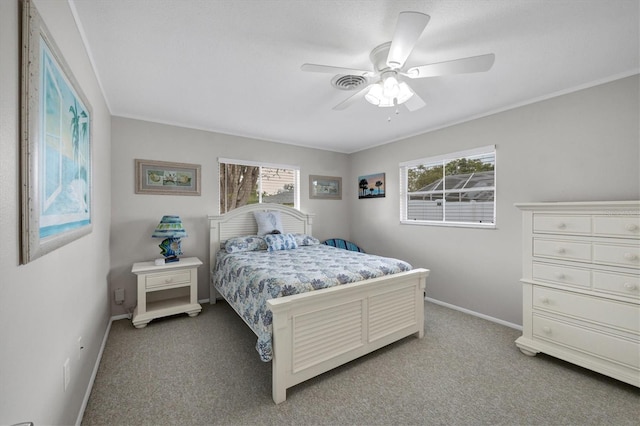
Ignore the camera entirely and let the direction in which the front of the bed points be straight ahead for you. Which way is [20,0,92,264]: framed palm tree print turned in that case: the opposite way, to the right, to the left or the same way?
to the left

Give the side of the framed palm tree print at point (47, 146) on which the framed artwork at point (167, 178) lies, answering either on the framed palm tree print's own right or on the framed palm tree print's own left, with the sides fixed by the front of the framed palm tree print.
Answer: on the framed palm tree print's own left

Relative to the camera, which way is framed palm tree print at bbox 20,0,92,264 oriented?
to the viewer's right

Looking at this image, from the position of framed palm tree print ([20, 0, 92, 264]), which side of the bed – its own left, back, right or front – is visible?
right

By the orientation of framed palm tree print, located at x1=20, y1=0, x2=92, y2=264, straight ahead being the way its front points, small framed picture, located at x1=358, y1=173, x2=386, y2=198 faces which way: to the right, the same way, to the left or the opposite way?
the opposite way

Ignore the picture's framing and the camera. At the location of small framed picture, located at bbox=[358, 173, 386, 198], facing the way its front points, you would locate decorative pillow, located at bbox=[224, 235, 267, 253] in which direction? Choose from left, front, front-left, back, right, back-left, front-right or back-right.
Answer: front

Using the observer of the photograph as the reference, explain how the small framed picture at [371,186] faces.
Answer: facing the viewer and to the left of the viewer

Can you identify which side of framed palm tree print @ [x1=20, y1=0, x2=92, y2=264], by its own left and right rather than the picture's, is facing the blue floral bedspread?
front

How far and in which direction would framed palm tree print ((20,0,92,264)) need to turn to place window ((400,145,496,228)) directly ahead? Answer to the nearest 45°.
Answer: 0° — it already faces it

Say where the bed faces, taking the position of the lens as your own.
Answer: facing the viewer and to the right of the viewer

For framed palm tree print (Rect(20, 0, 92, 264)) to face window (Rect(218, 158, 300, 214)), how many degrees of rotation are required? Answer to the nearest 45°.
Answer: approximately 45° to its left

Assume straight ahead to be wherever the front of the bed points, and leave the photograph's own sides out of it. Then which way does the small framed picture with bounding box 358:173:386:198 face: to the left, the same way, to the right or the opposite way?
to the right

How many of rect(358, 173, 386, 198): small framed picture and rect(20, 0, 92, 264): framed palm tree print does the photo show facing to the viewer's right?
1

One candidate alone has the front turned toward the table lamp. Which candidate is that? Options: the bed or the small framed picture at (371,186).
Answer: the small framed picture

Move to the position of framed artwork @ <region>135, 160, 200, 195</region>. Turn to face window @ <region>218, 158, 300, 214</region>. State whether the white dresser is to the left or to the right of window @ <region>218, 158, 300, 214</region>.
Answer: right
